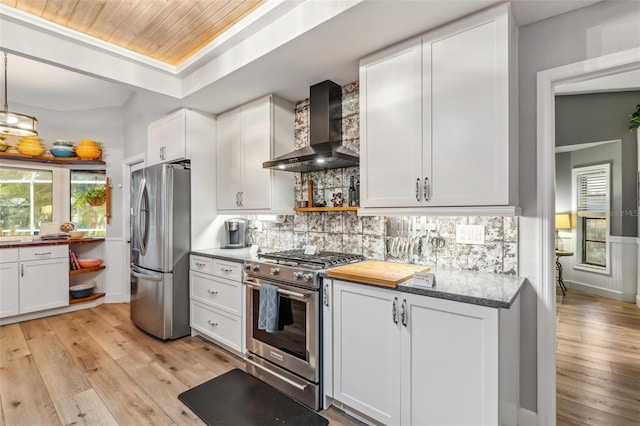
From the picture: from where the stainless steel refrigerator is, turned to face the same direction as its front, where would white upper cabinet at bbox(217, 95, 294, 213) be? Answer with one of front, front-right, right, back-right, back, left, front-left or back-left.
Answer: left

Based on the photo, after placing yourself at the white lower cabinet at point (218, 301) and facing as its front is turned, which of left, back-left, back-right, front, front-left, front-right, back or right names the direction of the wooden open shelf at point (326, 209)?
left

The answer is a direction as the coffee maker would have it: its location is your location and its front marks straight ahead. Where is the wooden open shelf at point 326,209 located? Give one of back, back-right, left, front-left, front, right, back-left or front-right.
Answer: left

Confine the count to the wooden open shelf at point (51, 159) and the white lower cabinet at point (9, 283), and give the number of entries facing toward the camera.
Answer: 2

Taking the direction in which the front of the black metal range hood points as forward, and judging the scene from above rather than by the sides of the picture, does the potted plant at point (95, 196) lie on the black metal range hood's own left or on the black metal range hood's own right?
on the black metal range hood's own right

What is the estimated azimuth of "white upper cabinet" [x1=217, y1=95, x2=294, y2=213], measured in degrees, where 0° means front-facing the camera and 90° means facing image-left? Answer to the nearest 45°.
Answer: approximately 45°

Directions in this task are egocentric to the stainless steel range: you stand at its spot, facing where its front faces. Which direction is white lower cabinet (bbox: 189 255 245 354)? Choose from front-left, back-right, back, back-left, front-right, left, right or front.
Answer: right
